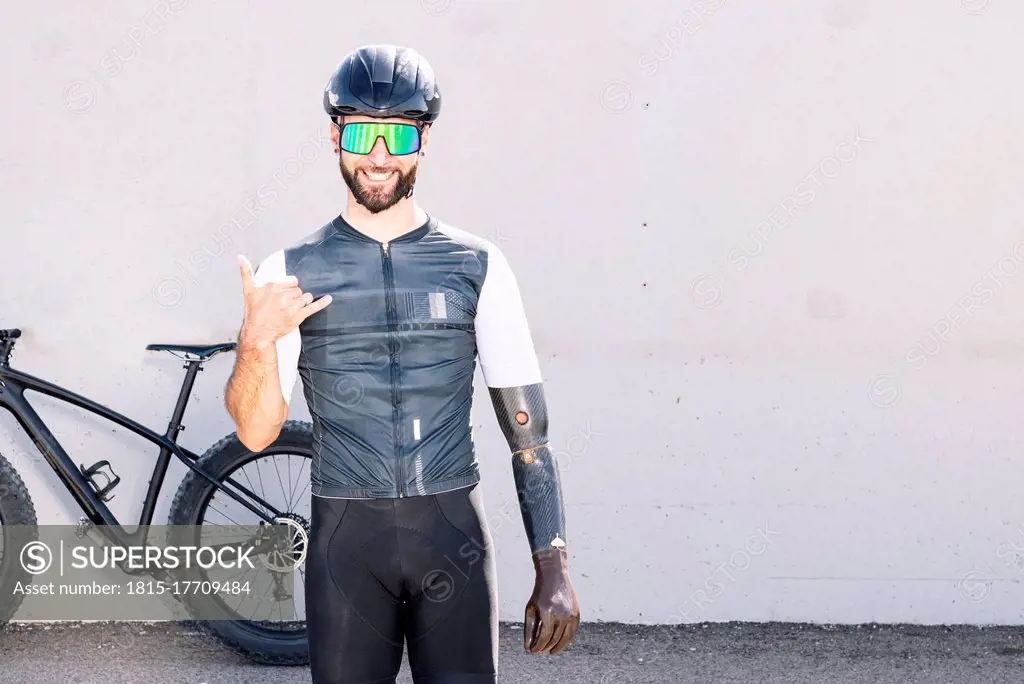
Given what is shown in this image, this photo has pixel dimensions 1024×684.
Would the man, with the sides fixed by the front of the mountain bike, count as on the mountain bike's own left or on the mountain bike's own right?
on the mountain bike's own left

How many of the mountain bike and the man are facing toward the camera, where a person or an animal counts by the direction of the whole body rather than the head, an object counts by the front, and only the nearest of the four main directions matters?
1

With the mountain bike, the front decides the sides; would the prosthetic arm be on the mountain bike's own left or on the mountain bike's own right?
on the mountain bike's own left

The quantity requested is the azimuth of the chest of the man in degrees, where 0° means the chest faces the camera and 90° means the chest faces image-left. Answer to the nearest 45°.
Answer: approximately 0°

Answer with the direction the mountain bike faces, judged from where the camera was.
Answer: facing to the left of the viewer

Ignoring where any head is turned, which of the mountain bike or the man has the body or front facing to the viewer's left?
the mountain bike

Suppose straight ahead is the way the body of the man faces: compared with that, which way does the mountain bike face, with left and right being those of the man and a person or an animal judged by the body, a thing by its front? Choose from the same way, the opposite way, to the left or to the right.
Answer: to the right
